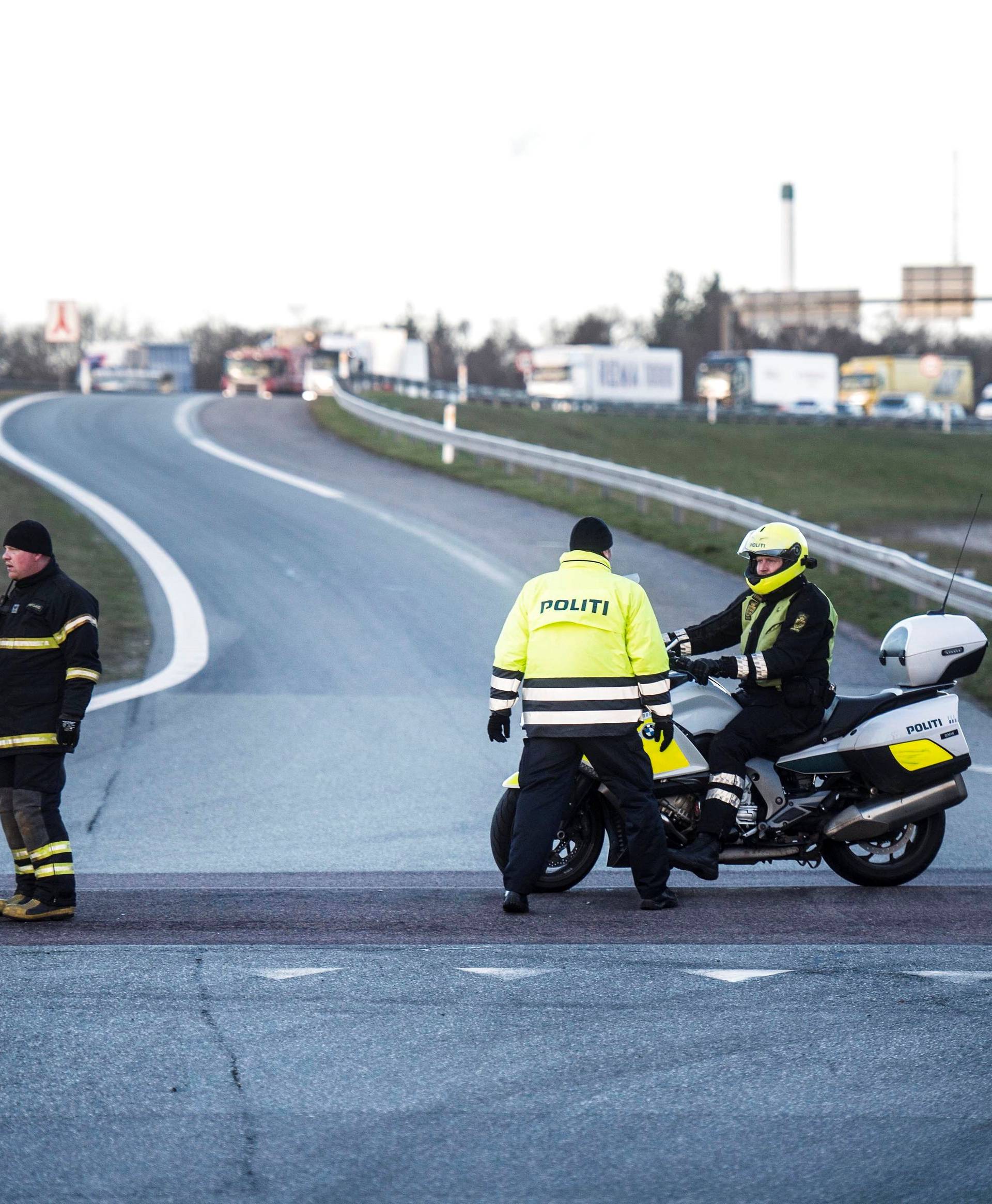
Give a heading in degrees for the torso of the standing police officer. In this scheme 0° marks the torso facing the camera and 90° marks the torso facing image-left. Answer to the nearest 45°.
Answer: approximately 180°

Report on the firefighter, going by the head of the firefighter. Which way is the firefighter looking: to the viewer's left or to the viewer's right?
to the viewer's left

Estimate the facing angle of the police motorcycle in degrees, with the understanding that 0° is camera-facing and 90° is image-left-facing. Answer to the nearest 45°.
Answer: approximately 90°

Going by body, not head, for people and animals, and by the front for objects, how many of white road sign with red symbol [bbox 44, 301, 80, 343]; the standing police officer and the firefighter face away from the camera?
1

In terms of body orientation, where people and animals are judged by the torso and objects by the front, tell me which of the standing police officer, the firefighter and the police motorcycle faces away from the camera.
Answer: the standing police officer

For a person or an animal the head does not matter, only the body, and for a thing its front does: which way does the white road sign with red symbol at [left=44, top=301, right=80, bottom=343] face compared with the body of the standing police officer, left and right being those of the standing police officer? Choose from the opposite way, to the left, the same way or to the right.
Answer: the opposite way

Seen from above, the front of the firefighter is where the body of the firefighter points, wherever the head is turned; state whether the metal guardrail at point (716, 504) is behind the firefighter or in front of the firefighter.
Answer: behind

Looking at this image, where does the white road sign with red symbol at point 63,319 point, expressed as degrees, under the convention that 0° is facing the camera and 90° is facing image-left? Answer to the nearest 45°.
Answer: approximately 0°

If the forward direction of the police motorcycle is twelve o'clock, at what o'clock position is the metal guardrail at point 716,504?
The metal guardrail is roughly at 3 o'clock from the police motorcycle.

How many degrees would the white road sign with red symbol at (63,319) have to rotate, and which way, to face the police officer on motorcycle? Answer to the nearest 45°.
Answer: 0° — it already faces them

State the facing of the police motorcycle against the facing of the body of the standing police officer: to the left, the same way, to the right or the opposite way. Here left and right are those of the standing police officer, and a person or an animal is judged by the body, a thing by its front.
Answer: to the left
